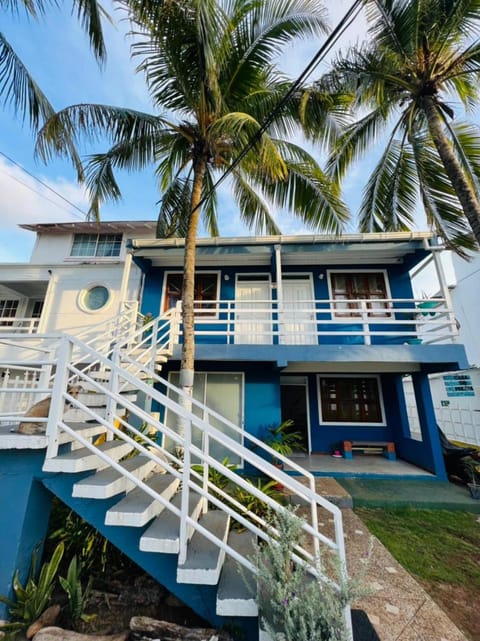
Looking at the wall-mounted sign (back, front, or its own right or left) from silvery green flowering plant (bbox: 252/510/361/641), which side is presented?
front

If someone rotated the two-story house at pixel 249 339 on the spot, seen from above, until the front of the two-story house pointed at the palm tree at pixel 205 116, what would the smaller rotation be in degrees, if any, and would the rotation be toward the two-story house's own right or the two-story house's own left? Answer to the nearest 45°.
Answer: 0° — it already faces it

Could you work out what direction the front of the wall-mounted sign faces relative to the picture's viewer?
facing the viewer

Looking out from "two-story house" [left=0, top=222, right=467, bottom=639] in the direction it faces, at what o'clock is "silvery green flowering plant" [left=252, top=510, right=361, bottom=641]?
The silvery green flowering plant is roughly at 12 o'clock from the two-story house.

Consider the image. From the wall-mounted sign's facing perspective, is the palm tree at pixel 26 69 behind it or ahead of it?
ahead

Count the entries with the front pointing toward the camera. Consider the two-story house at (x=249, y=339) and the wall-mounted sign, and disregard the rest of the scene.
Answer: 2

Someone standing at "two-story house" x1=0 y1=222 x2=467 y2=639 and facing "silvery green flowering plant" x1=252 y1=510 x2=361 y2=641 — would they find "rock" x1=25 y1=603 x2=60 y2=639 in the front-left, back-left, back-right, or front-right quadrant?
front-right

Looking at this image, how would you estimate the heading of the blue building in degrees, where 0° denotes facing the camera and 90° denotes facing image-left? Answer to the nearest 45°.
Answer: approximately 0°

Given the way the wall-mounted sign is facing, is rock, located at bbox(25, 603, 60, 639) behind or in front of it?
in front

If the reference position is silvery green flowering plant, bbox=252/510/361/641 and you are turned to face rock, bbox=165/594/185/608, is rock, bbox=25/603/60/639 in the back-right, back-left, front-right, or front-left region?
front-left

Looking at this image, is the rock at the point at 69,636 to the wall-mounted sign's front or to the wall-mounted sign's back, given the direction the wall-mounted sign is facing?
to the front
